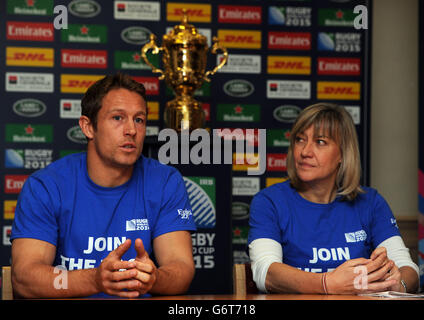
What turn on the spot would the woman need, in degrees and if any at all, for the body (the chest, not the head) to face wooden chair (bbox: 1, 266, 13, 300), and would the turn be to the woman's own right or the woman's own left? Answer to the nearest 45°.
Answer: approximately 45° to the woman's own right

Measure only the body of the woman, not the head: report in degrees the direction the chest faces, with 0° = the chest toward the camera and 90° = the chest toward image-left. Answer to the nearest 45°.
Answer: approximately 0°

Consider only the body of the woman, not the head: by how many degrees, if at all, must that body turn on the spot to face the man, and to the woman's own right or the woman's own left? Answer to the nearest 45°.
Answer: approximately 45° to the woman's own right

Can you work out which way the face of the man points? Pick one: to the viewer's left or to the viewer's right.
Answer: to the viewer's right
